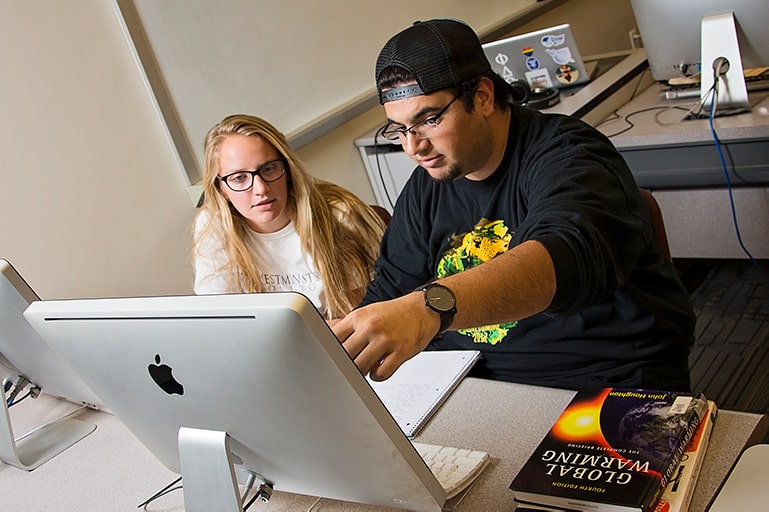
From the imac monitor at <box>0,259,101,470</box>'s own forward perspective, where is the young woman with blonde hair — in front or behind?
in front

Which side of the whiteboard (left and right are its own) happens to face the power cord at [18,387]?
front

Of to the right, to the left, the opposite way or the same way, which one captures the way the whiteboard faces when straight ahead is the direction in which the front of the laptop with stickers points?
the opposite way

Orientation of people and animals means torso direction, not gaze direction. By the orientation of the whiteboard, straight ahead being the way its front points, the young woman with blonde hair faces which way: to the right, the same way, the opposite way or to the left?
the same way

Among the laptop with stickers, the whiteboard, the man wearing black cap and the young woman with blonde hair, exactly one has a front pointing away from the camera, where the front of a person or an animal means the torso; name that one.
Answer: the laptop with stickers

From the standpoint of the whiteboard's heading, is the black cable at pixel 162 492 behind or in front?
in front

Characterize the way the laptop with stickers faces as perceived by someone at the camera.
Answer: facing away from the viewer

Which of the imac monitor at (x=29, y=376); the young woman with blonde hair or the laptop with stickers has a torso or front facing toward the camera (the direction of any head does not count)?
the young woman with blonde hair

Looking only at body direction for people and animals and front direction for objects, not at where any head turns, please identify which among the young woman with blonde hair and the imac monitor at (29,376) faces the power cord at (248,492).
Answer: the young woman with blonde hair

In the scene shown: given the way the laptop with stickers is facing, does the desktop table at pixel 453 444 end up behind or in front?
behind

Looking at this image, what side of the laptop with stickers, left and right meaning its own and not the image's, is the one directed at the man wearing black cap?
back

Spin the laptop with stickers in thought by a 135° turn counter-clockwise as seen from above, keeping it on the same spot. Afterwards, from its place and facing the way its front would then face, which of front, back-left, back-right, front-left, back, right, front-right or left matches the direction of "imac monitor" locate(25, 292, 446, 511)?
front-left

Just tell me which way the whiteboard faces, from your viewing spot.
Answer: facing the viewer

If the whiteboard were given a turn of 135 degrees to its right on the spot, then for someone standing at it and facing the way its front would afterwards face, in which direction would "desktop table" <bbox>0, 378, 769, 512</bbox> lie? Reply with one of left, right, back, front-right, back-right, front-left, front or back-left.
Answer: back-left

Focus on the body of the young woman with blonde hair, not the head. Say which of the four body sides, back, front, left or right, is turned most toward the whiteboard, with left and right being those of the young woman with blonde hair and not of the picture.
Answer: back

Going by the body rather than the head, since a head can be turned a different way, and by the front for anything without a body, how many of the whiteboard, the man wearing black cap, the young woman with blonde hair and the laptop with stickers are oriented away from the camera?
1

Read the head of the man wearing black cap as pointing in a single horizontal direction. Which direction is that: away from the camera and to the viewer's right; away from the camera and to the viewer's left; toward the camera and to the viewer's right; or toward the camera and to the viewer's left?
toward the camera and to the viewer's left
